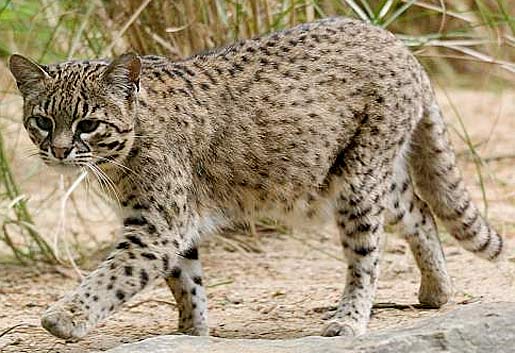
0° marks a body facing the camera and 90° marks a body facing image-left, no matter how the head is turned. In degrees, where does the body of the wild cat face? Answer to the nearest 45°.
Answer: approximately 90°

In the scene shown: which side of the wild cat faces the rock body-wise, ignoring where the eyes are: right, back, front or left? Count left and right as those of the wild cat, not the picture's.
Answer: left
